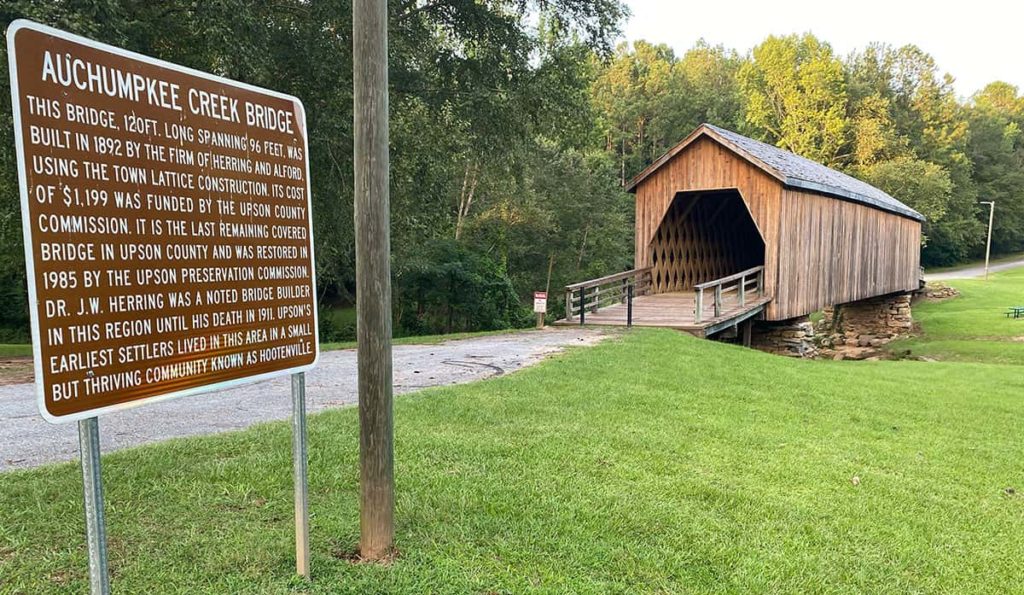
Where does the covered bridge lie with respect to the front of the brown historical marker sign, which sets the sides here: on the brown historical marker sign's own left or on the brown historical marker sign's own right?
on the brown historical marker sign's own left

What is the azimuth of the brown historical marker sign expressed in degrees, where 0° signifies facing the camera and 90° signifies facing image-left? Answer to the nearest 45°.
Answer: approximately 315°

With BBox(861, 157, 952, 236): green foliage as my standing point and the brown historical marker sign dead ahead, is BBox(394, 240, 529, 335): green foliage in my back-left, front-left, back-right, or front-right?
front-right

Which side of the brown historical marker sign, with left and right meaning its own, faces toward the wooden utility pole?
left

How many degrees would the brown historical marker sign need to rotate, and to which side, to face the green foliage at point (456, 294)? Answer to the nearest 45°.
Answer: approximately 90° to its left

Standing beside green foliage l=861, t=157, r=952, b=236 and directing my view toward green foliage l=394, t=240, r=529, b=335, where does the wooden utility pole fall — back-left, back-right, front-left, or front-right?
front-left

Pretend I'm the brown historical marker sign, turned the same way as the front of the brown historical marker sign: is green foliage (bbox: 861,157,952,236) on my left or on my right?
on my left

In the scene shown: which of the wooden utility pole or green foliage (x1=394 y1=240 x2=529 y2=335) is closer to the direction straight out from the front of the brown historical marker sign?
the wooden utility pole
